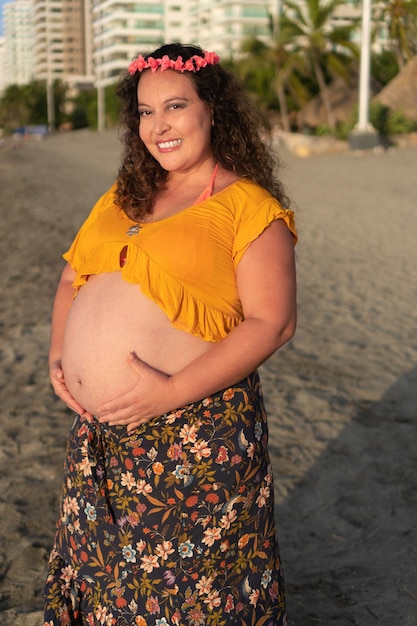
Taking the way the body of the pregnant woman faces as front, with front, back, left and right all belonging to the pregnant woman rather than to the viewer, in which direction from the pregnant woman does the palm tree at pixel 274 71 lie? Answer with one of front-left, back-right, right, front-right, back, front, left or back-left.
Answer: back-right

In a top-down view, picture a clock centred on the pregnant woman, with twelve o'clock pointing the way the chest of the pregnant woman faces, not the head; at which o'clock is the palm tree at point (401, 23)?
The palm tree is roughly at 5 o'clock from the pregnant woman.

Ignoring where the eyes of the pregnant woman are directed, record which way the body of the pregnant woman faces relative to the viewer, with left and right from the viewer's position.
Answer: facing the viewer and to the left of the viewer

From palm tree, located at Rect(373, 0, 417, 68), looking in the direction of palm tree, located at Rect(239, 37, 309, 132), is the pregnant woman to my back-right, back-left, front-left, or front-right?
front-left

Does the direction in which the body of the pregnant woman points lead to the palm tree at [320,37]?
no
